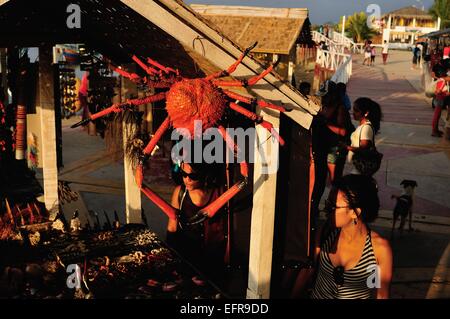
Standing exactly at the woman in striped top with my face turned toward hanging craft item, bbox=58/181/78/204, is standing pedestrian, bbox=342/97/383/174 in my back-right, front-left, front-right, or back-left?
front-right

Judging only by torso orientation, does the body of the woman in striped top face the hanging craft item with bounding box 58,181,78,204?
no

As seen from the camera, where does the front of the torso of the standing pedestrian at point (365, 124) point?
to the viewer's left

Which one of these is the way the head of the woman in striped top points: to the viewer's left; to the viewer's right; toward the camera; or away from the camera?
to the viewer's left

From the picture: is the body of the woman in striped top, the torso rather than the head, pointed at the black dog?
no

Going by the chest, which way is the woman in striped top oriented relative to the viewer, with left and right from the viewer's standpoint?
facing the viewer and to the left of the viewer
